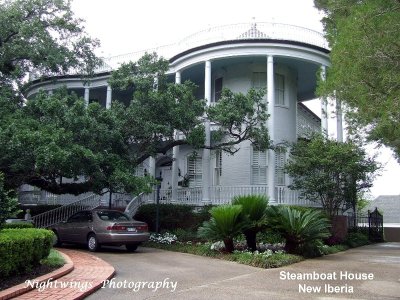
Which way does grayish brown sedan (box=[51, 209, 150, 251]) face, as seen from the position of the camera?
facing away from the viewer and to the left of the viewer

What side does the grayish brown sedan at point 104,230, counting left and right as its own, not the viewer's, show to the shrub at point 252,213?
back

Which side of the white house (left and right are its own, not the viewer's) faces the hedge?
front

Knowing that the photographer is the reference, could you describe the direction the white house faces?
facing the viewer and to the left of the viewer

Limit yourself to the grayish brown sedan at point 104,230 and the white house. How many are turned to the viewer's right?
0

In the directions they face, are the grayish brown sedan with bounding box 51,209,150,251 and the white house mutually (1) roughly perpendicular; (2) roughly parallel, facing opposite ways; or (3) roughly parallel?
roughly perpendicular

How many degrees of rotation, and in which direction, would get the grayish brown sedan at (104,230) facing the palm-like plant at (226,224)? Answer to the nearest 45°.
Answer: approximately 180°
